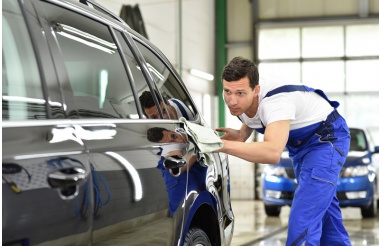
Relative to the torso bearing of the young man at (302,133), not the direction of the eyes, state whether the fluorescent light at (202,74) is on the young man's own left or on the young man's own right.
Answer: on the young man's own right

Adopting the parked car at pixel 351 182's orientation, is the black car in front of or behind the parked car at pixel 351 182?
in front

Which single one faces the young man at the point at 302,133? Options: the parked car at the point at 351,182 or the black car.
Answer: the parked car

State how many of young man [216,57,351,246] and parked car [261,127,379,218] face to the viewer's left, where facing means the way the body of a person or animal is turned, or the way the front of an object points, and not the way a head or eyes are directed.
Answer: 1

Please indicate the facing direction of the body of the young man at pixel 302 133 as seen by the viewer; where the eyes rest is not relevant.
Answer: to the viewer's left

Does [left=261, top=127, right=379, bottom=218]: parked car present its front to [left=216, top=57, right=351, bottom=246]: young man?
yes

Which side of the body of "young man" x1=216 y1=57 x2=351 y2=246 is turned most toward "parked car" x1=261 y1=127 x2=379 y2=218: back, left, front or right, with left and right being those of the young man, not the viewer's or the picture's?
right

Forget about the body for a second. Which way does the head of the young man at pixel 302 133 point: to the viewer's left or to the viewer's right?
to the viewer's left

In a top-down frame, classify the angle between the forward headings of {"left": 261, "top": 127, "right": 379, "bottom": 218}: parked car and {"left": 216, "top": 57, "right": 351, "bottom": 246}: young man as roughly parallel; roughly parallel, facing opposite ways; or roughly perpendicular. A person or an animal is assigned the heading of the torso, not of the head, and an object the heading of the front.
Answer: roughly perpendicular

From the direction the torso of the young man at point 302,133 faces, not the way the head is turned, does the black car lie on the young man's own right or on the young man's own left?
on the young man's own left

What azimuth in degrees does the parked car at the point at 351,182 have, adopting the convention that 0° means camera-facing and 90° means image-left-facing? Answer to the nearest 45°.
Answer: approximately 0°

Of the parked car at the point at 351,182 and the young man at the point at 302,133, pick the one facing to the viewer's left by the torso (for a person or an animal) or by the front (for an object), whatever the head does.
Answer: the young man
